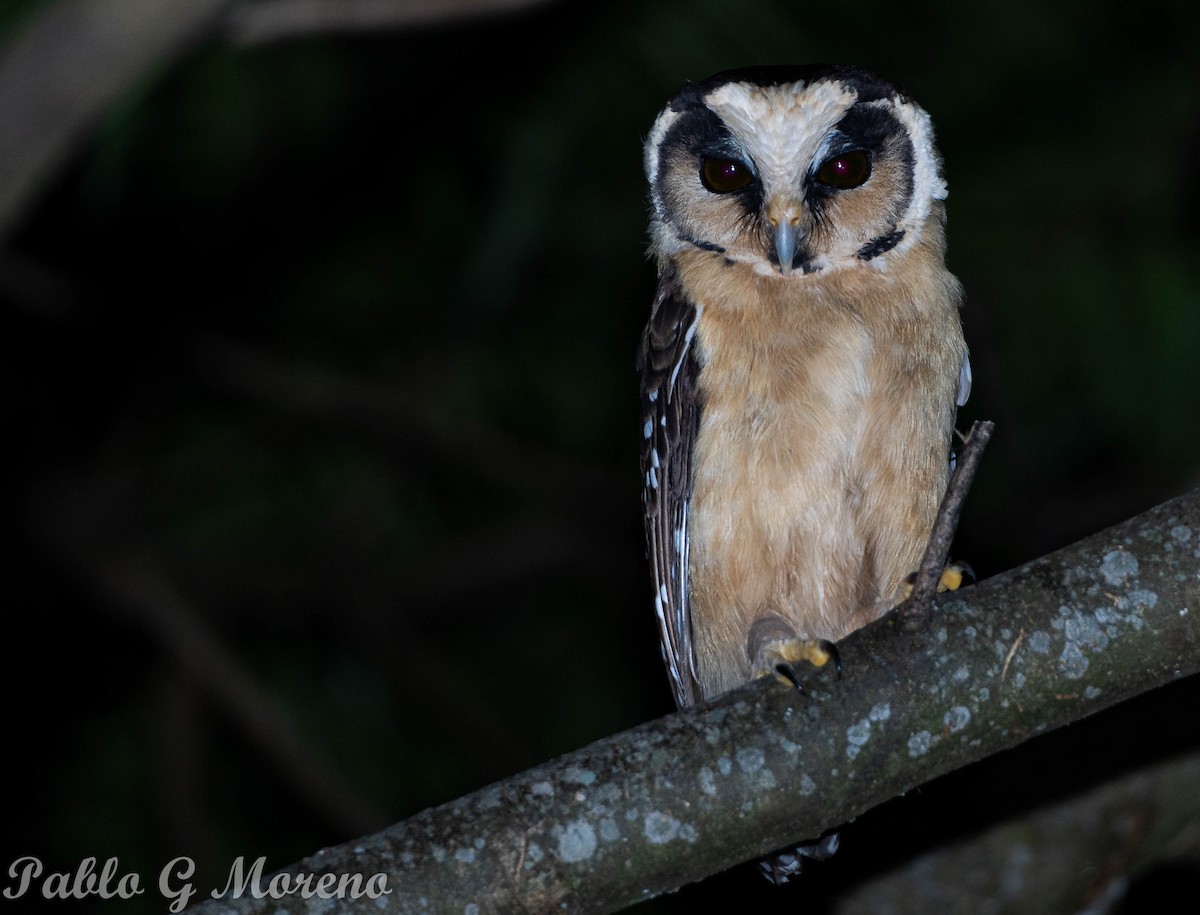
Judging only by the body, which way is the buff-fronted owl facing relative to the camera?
toward the camera

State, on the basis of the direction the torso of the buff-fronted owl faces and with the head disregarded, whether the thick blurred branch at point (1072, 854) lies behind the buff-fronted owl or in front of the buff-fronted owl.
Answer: behind
